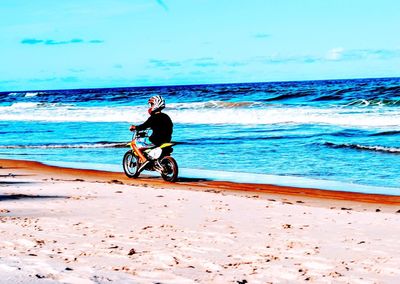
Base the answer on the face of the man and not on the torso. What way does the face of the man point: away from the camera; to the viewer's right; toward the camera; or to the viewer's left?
to the viewer's left

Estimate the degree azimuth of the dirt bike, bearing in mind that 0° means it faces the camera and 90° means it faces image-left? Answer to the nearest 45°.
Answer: approximately 135°
